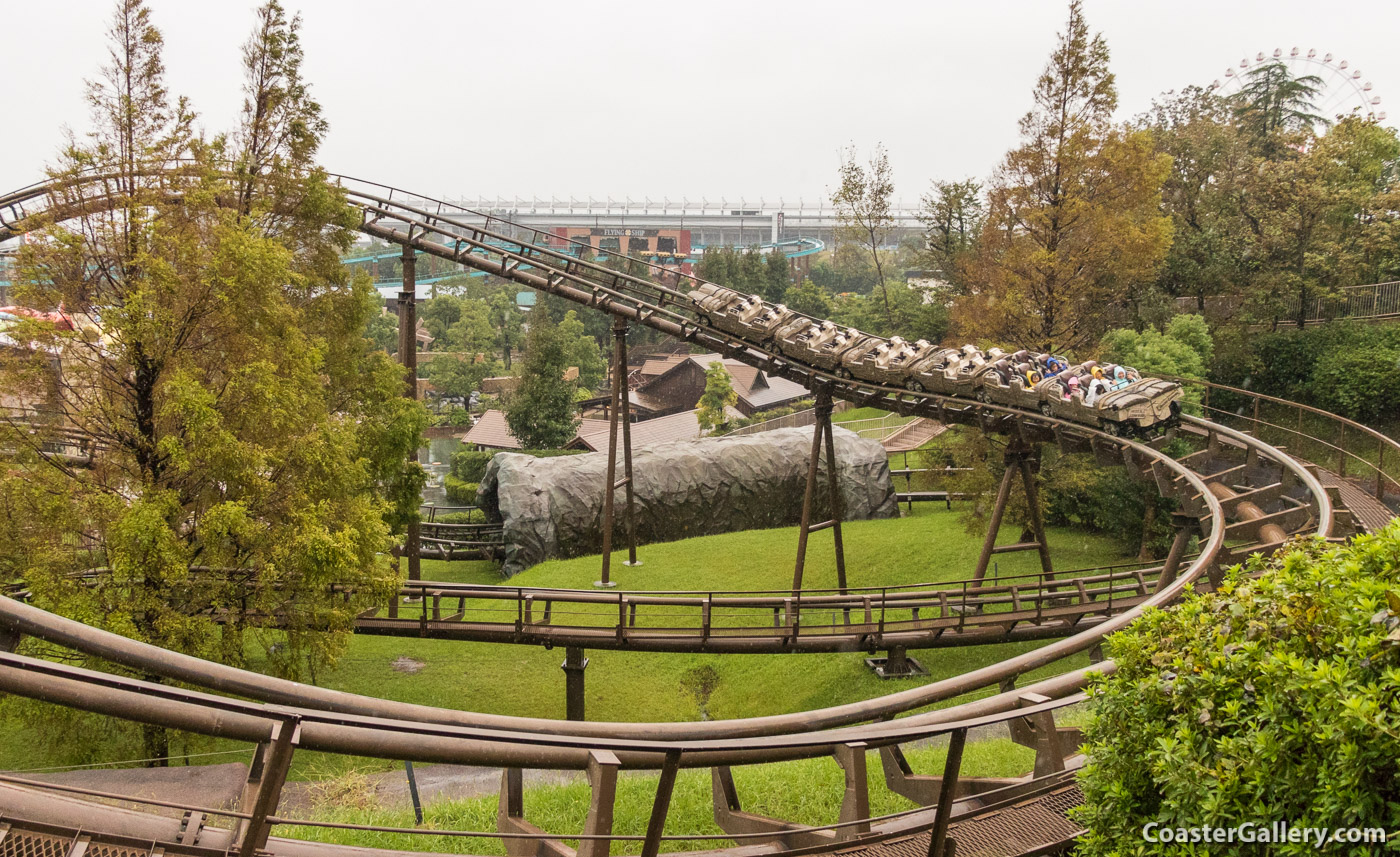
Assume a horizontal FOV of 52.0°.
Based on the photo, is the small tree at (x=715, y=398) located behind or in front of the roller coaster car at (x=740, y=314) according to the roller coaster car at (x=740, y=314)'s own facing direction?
behind

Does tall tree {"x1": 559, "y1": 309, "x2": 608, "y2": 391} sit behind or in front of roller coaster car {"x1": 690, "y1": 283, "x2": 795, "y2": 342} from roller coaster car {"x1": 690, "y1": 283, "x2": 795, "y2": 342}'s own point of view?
behind

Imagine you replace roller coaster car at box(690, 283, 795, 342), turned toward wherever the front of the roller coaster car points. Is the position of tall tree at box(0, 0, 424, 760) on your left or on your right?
on your right

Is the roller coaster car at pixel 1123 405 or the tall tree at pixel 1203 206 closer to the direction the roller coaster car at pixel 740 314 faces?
the roller coaster car

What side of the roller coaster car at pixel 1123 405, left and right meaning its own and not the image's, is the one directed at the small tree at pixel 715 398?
back

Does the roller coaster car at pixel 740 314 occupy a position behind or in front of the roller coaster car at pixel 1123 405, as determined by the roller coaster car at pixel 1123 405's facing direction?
behind

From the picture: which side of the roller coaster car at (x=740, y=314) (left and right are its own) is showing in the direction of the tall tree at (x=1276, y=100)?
left

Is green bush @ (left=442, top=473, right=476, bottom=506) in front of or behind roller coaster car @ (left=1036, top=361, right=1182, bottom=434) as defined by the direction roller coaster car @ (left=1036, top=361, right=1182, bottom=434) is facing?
behind

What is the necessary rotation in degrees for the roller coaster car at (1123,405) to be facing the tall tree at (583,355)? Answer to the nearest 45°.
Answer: approximately 180°

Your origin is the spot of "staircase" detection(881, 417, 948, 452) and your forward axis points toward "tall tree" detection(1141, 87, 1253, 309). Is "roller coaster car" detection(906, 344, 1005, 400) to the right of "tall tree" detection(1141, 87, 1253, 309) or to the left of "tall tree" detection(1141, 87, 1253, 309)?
right

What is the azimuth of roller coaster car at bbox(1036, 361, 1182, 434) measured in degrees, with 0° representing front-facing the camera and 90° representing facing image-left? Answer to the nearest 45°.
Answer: approximately 315°

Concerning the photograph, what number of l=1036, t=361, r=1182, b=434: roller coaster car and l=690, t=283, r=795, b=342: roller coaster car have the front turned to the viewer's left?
0

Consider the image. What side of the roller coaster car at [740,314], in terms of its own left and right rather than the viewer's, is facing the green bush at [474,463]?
back

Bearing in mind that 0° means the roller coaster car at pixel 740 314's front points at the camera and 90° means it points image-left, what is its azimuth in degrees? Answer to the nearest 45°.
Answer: approximately 315°
